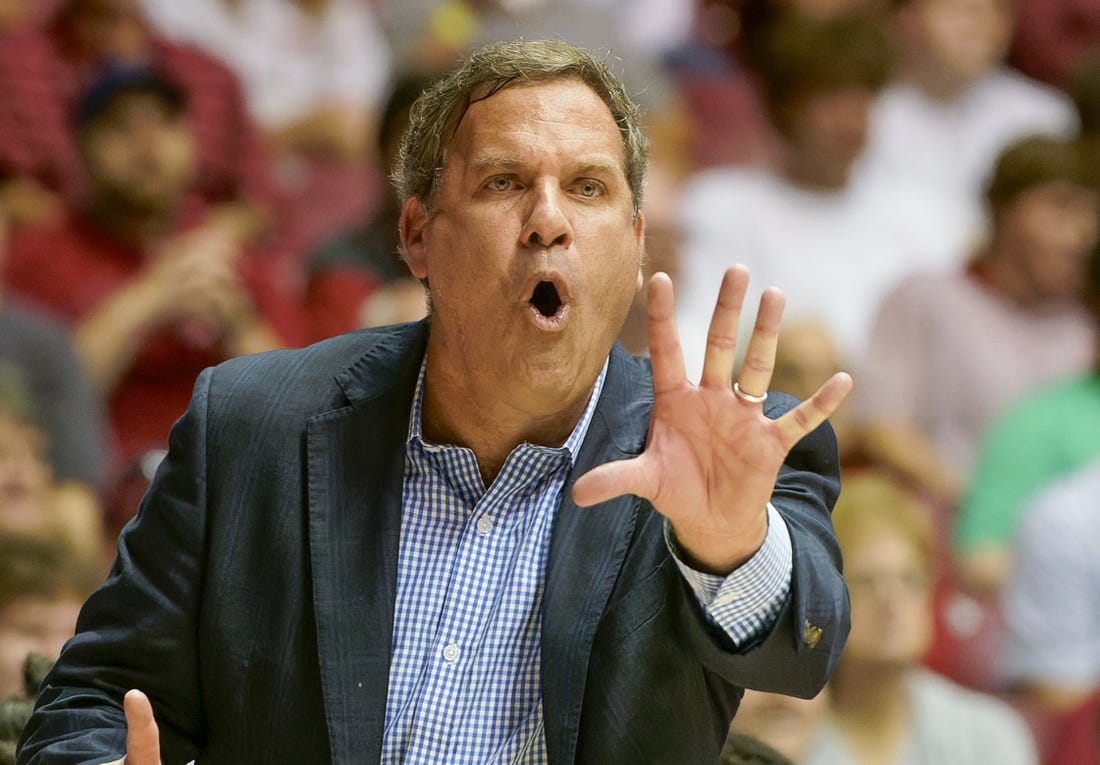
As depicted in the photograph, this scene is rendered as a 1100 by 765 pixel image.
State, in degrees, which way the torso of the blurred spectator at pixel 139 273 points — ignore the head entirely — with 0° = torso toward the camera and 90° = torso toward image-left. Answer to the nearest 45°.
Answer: approximately 315°

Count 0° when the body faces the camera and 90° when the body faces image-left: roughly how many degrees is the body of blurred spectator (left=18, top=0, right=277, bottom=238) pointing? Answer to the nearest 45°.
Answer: approximately 0°

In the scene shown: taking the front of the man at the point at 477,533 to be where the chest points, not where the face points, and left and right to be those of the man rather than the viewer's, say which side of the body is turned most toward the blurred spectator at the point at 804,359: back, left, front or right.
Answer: back

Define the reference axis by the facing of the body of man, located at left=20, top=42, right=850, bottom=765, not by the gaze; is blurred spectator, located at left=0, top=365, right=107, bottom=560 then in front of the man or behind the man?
behind

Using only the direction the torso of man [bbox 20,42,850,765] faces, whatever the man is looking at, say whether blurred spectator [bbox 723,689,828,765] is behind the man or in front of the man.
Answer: behind

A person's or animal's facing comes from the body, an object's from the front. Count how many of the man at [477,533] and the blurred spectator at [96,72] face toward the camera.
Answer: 2

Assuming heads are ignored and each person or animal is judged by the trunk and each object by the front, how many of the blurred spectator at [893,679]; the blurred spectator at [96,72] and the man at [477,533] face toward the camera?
3

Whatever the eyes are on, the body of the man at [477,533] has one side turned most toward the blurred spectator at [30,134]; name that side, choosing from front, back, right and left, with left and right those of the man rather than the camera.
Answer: back
